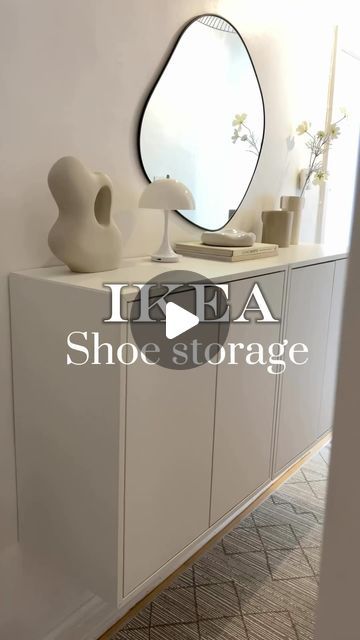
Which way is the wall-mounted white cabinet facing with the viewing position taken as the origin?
facing the viewer and to the right of the viewer
